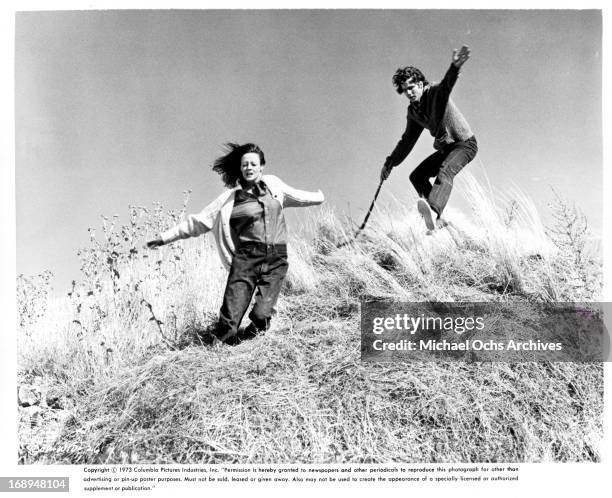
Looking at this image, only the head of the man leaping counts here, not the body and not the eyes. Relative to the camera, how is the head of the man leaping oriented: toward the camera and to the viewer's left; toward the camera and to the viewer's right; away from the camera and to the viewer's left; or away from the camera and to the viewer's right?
toward the camera and to the viewer's left

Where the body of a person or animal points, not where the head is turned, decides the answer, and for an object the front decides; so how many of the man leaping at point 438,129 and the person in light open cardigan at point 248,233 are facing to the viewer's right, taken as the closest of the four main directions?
0

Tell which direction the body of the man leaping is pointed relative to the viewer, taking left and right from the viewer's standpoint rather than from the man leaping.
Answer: facing the viewer and to the left of the viewer

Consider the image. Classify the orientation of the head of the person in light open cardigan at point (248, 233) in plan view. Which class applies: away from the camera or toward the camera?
toward the camera

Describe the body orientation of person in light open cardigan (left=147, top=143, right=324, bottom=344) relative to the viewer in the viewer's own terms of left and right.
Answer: facing the viewer
